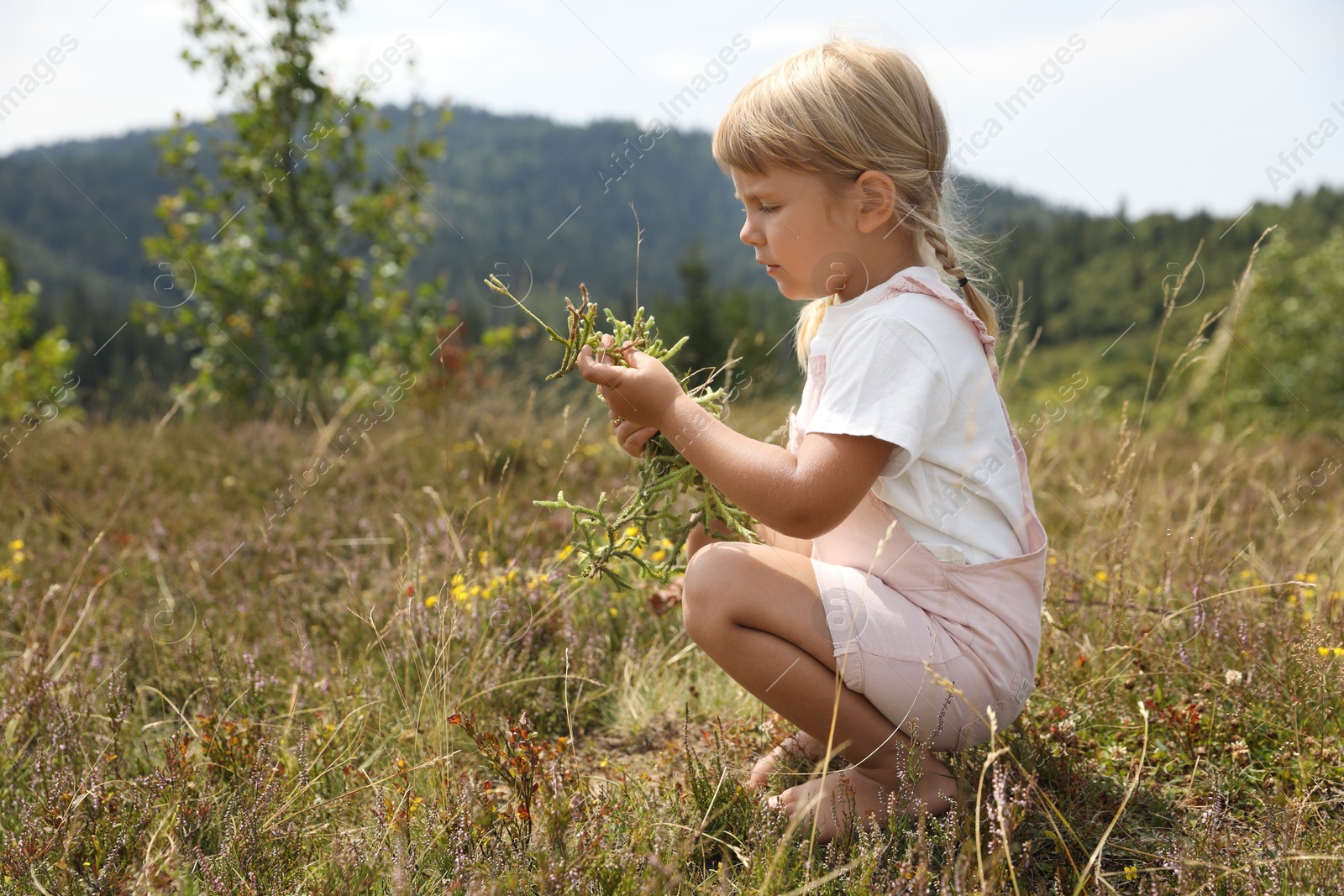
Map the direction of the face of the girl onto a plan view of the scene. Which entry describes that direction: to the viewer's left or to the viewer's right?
to the viewer's left

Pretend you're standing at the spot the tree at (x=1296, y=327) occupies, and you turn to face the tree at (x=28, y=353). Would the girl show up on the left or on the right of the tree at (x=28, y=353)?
left

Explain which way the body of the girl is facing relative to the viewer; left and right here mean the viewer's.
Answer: facing to the left of the viewer
